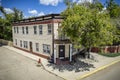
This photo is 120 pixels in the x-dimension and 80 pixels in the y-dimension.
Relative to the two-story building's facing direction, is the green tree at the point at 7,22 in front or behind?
behind

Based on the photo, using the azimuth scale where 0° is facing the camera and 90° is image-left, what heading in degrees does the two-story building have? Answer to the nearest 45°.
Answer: approximately 315°
